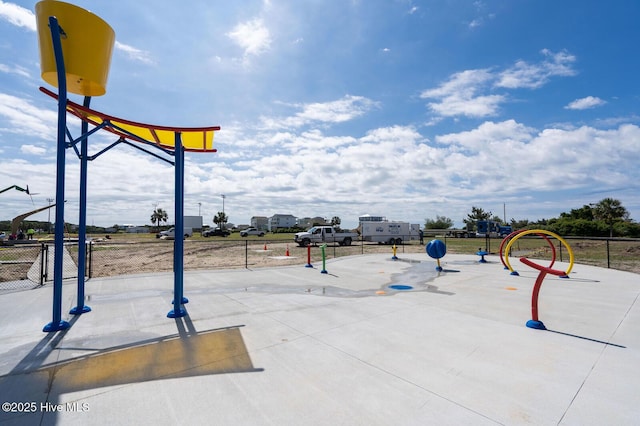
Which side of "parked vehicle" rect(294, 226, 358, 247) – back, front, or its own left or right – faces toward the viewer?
left

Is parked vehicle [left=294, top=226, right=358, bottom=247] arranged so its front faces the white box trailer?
no

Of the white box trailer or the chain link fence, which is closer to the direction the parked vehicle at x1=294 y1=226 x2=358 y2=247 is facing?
the chain link fence

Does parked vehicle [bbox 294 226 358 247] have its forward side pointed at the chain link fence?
no
